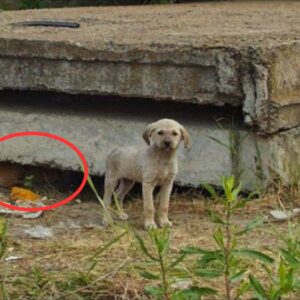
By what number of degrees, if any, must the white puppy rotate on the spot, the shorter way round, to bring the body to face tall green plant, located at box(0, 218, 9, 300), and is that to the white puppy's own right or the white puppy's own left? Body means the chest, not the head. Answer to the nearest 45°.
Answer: approximately 90° to the white puppy's own right

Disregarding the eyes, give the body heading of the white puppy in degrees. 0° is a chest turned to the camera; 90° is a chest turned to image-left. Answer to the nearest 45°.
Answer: approximately 315°

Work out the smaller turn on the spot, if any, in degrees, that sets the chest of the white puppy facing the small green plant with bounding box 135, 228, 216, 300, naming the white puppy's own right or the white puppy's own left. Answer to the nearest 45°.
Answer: approximately 45° to the white puppy's own right

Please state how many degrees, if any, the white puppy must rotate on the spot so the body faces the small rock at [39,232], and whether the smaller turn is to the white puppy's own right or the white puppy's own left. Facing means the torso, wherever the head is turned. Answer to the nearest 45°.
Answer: approximately 135° to the white puppy's own right

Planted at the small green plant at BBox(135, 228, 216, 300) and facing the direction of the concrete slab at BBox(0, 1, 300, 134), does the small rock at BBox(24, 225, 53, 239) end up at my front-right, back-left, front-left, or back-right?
front-left
